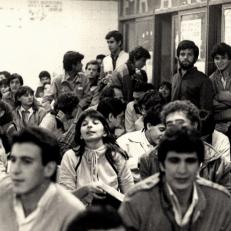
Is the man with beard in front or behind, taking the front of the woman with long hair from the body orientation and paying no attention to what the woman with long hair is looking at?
behind

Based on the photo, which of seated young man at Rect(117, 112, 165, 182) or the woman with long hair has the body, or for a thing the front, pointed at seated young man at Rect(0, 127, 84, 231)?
the woman with long hair

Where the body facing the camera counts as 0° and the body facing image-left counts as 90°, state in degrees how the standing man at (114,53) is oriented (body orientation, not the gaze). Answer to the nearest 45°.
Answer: approximately 45°

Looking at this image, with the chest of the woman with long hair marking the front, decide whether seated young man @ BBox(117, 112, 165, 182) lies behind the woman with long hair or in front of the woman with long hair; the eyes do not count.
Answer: behind

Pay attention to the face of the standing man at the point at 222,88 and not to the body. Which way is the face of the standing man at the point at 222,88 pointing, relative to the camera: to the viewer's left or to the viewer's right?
to the viewer's left

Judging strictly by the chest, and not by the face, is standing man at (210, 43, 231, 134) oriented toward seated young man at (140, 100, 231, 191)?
yes

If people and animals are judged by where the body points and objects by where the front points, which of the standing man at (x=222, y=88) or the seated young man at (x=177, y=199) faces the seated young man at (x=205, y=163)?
the standing man

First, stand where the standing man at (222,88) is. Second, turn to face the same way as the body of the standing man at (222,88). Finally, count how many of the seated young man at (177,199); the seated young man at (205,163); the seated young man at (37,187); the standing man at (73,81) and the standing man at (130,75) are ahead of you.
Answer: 3

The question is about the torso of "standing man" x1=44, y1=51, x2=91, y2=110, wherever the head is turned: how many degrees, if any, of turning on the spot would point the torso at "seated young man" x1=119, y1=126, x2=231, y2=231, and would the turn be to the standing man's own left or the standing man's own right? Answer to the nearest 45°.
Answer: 0° — they already face them

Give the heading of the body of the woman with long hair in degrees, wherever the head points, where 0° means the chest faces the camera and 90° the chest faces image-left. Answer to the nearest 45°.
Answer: approximately 0°
